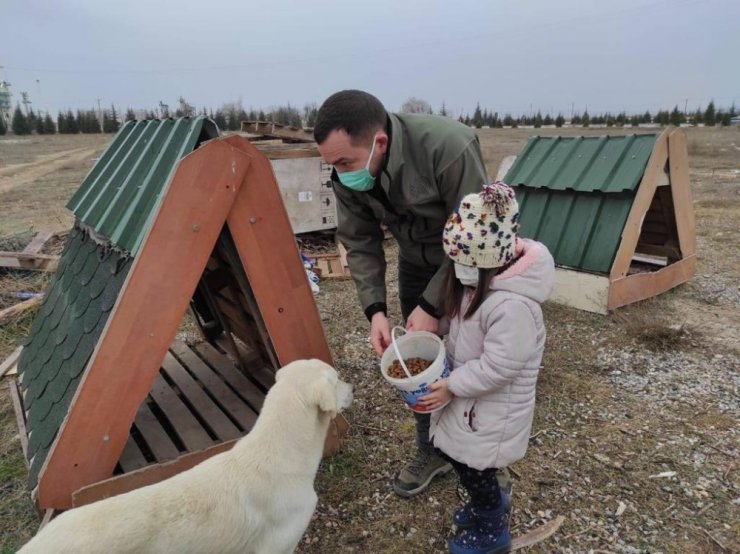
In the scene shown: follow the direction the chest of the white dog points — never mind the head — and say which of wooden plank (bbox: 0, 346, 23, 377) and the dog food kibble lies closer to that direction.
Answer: the dog food kibble

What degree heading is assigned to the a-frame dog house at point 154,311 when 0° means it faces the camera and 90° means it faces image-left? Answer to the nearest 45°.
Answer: approximately 315°

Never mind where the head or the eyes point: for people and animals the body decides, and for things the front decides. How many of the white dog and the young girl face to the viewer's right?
1

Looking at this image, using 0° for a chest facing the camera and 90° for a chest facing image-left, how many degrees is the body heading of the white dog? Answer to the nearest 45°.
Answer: approximately 270°

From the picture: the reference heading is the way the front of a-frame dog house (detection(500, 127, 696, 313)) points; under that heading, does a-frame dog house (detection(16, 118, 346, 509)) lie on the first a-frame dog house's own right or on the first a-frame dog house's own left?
on the first a-frame dog house's own right

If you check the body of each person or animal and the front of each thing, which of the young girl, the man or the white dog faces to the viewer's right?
the white dog

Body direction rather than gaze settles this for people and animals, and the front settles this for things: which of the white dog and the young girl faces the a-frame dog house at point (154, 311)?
the young girl

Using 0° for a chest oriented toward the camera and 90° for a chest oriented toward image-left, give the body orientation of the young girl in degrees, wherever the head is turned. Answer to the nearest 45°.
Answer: approximately 90°

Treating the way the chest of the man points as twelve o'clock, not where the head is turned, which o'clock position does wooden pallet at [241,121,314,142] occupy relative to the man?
The wooden pallet is roughly at 4 o'clock from the man.

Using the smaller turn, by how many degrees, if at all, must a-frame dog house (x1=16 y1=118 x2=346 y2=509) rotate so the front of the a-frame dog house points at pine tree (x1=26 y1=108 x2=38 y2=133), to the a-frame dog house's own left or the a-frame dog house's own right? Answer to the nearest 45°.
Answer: approximately 135° to the a-frame dog house's own left
